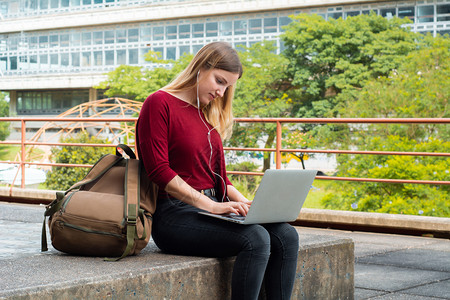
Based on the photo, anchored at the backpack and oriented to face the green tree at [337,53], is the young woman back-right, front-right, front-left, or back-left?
front-right

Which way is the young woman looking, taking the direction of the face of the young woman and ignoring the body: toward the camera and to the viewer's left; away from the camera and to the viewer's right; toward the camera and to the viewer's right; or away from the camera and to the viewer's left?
toward the camera and to the viewer's right

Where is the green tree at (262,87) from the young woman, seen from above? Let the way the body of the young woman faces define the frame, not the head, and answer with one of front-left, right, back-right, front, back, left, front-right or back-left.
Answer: back-left

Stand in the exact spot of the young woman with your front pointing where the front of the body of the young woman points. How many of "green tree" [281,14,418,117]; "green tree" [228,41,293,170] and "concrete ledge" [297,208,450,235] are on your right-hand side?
0

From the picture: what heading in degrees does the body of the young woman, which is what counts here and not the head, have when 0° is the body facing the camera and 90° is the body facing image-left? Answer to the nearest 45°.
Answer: approximately 315°

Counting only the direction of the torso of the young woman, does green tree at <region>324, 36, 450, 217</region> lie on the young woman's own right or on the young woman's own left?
on the young woman's own left

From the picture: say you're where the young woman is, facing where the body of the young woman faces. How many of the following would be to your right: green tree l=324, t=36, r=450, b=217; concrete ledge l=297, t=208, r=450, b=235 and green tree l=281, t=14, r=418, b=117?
0
